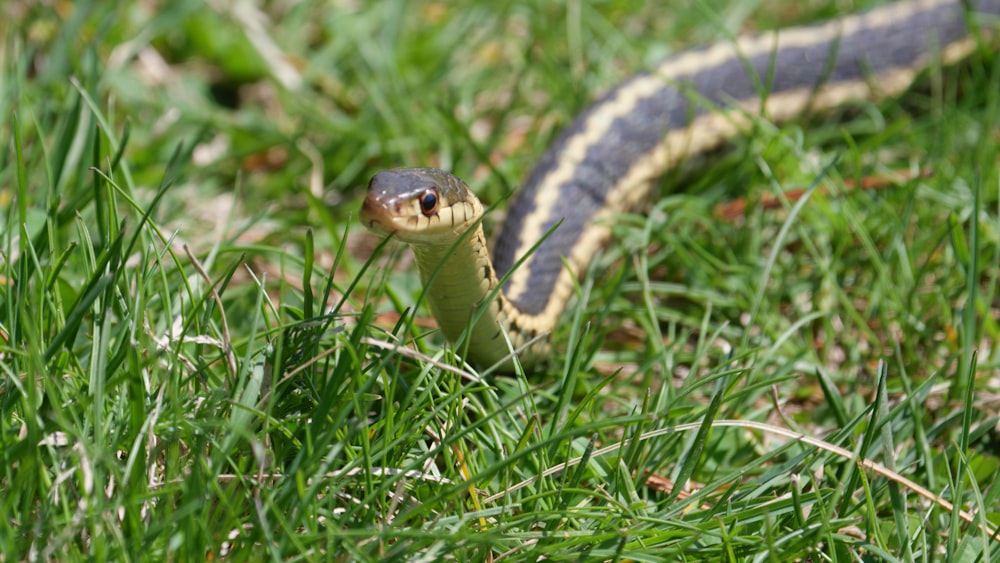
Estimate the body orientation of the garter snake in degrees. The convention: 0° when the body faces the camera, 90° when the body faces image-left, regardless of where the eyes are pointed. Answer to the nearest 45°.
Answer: approximately 45°
